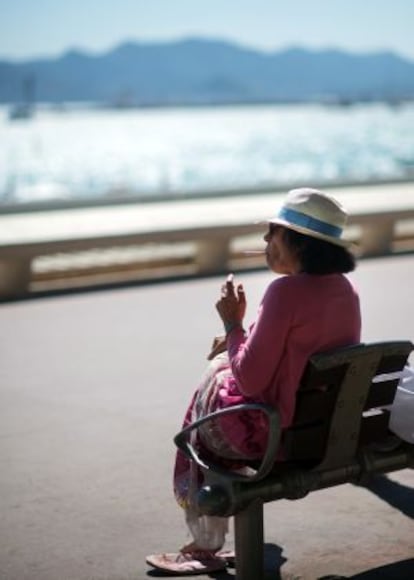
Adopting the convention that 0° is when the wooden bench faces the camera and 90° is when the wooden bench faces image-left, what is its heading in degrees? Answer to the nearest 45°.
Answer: approximately 135°

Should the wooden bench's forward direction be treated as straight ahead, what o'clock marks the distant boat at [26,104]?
The distant boat is roughly at 1 o'clock from the wooden bench.

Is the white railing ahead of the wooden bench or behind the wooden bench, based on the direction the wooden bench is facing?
ahead
